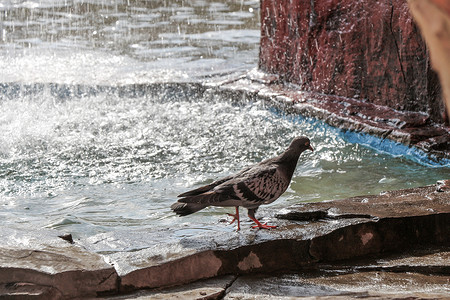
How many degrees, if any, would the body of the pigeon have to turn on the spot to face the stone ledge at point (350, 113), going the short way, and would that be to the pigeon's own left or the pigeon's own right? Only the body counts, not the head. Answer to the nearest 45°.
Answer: approximately 90° to the pigeon's own left

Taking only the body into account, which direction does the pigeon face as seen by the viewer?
to the viewer's right

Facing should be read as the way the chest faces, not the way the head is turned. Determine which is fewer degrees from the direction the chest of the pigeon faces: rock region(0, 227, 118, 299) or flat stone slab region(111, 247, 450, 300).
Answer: the flat stone slab

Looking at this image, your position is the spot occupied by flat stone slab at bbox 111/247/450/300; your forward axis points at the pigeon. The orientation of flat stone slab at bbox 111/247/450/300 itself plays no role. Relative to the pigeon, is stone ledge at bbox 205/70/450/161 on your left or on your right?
right

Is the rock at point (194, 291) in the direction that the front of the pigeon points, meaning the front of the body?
no

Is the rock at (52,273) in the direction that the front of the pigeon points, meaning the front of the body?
no

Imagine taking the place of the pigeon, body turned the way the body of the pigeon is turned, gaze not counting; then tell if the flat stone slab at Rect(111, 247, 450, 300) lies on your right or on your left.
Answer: on your right

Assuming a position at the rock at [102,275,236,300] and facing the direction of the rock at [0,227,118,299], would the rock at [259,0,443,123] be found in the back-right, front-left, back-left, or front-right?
back-right

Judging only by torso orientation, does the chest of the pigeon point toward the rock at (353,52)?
no

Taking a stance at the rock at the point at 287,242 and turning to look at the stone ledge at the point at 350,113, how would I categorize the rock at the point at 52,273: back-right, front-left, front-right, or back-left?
back-left
